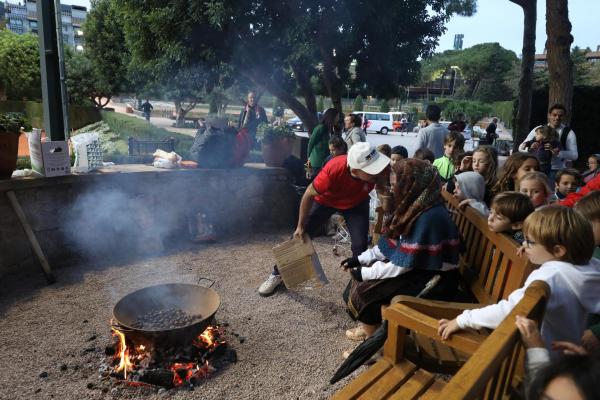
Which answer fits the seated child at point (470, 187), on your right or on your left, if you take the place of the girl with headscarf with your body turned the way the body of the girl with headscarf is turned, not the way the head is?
on your right

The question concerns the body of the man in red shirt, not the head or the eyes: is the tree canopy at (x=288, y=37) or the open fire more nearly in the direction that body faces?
the open fire

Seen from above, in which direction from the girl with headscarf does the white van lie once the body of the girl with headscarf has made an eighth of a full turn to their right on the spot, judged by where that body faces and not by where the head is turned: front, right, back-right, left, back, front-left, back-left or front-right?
front-right

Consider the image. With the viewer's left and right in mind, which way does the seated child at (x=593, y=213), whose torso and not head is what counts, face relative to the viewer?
facing to the left of the viewer

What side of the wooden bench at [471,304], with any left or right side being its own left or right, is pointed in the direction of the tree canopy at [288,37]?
right

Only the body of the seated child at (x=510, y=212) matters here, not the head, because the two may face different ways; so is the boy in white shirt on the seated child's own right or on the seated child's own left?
on the seated child's own left
